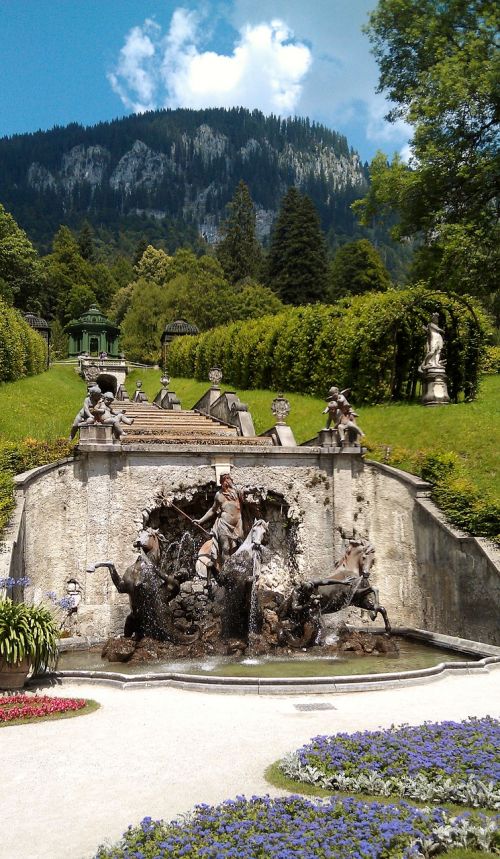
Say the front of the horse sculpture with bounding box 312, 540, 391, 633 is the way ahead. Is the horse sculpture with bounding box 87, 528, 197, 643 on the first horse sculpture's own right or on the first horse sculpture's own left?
on the first horse sculpture's own right

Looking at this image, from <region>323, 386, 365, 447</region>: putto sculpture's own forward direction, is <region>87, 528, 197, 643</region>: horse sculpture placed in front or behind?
in front

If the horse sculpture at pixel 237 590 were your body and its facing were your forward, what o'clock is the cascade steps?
The cascade steps is roughly at 7 o'clock from the horse sculpture.

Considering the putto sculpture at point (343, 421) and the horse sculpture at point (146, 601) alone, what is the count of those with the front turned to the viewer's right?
0

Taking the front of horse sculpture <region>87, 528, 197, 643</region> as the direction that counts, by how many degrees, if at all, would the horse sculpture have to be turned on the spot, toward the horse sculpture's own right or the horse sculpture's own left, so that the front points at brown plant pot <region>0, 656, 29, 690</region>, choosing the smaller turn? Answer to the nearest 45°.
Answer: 0° — it already faces it

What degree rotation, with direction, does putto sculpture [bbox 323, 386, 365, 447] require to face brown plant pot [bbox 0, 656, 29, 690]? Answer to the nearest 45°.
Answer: approximately 45° to its right

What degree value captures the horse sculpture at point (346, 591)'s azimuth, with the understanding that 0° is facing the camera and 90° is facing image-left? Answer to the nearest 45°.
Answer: approximately 315°

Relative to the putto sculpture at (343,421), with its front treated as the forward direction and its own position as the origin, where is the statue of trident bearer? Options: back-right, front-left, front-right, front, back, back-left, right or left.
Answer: front-right

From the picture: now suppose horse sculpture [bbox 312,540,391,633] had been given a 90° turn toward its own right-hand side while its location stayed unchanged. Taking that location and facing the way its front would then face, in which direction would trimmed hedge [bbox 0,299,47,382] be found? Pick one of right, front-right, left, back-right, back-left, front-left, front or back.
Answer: right

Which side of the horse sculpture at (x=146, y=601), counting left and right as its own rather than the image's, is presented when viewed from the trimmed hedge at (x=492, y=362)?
back

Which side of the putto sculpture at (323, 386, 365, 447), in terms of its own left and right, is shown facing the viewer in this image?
front

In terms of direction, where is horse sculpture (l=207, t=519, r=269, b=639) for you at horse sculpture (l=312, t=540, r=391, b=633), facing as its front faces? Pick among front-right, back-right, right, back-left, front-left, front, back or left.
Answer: back-right

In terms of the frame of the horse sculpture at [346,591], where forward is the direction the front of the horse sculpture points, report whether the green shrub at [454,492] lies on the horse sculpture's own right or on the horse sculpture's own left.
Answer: on the horse sculpture's own left

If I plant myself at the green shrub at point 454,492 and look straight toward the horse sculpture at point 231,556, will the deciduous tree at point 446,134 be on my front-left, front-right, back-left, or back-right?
back-right

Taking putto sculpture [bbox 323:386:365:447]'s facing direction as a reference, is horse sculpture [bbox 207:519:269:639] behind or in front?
in front

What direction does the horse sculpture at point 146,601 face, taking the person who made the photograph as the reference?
facing the viewer and to the left of the viewer
